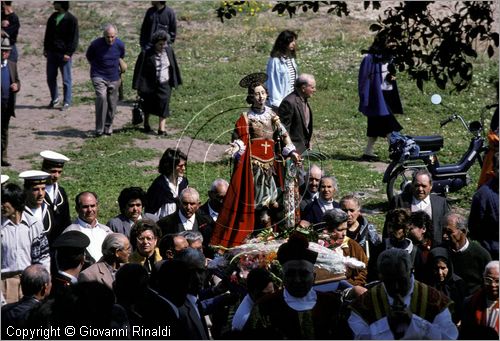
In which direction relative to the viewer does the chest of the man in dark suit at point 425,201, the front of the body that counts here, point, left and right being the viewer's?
facing the viewer

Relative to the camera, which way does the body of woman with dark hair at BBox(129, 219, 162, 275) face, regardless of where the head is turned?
toward the camera

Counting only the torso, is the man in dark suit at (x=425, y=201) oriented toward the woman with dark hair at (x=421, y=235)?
yes

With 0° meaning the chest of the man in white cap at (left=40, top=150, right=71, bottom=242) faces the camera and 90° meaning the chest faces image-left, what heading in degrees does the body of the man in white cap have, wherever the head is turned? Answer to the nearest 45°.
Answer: approximately 315°

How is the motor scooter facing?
to the viewer's right

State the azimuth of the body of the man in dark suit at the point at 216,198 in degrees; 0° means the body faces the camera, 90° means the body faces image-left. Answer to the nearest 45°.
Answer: approximately 315°

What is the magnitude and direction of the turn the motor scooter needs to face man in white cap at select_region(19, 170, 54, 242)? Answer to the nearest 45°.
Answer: approximately 135° to its right

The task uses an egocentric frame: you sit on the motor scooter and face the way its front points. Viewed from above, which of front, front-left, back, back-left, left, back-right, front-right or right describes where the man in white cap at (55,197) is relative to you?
back-right

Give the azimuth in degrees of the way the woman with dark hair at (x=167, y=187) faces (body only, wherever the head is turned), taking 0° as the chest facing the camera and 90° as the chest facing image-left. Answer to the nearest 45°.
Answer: approximately 315°

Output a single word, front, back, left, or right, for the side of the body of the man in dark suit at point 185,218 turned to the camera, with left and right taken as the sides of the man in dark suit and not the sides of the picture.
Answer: front

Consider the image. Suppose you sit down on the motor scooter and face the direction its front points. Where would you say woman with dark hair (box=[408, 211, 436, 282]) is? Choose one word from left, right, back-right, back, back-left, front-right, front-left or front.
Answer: right

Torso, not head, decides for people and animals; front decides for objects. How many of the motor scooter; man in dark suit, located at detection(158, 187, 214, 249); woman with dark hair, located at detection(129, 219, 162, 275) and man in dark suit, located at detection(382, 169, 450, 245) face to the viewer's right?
1

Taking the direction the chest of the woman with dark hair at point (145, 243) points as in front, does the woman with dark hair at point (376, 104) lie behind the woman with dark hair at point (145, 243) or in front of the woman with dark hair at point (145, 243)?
behind
